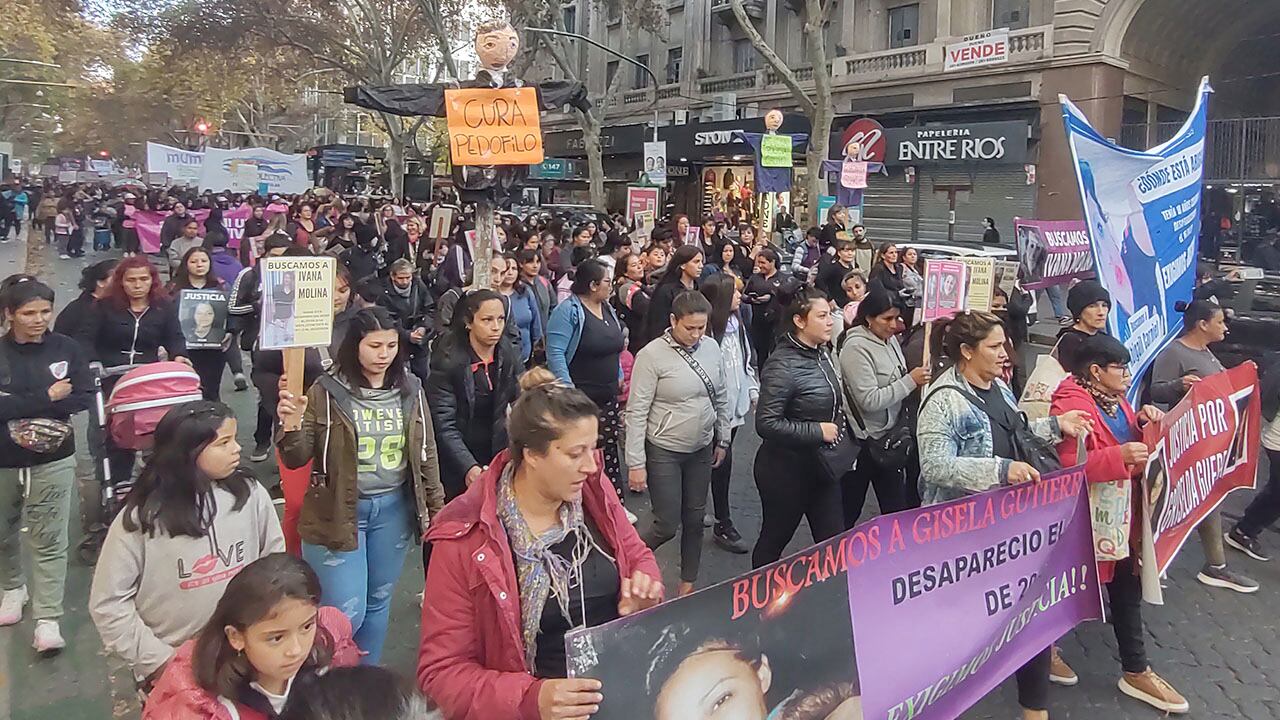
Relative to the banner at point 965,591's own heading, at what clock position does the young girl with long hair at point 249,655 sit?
The young girl with long hair is roughly at 3 o'clock from the banner.

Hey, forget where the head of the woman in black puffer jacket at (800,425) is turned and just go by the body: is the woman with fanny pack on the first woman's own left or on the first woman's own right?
on the first woman's own right

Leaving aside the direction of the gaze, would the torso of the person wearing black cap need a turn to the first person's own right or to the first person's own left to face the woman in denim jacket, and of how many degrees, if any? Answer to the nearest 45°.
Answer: approximately 45° to the first person's own right

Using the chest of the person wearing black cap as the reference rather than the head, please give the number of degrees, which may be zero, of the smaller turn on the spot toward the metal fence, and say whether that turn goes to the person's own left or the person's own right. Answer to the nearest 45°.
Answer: approximately 135° to the person's own left

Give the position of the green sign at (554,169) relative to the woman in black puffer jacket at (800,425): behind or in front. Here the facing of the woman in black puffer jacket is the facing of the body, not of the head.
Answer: behind

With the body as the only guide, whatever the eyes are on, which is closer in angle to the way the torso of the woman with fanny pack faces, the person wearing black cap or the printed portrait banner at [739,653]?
the printed portrait banner

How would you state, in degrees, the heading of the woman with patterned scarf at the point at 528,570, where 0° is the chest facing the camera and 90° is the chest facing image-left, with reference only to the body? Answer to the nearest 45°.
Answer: approximately 315°

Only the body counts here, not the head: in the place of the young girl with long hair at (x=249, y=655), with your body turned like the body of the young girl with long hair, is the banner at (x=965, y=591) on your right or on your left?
on your left
